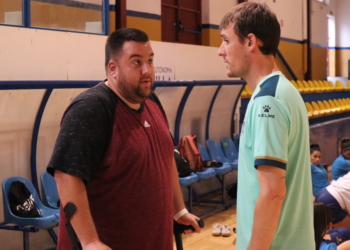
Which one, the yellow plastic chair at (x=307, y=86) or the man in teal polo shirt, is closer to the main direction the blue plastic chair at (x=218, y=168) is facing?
the man in teal polo shirt

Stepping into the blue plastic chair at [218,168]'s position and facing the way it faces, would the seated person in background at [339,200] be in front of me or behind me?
in front

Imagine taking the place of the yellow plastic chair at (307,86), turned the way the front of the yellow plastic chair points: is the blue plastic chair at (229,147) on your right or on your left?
on your right

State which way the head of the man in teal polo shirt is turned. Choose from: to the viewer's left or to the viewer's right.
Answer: to the viewer's left

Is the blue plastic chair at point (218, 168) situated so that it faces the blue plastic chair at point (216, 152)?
no

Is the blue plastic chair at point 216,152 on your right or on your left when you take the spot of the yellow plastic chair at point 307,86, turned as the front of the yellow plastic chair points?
on your right

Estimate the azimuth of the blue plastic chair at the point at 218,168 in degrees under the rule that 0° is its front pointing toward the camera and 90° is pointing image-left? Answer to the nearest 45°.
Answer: approximately 315°

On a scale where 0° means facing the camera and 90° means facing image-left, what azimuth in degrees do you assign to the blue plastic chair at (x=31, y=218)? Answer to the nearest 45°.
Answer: approximately 315°

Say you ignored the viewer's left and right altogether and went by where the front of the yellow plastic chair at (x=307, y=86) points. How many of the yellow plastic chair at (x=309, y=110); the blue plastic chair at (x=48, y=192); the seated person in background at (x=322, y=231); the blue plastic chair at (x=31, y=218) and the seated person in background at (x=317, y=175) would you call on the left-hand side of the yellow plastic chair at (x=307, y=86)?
0

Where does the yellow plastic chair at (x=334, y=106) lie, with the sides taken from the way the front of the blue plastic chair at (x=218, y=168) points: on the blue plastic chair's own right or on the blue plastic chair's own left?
on the blue plastic chair's own left

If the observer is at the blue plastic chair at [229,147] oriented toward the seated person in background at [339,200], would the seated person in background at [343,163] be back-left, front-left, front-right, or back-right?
front-left

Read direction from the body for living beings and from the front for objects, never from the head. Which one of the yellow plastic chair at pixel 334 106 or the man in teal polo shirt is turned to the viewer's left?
the man in teal polo shirt

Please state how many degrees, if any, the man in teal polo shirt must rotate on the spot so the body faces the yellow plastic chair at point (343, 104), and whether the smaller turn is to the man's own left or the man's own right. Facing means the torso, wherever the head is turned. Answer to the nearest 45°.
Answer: approximately 90° to the man's own right

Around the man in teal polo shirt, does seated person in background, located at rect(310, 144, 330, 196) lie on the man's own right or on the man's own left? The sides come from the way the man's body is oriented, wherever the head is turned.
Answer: on the man's own right

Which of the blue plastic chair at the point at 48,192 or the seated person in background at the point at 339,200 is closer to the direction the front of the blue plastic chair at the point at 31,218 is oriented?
the seated person in background

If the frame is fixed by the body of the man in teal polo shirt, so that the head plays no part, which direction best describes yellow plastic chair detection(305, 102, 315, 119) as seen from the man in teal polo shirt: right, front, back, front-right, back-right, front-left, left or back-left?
right

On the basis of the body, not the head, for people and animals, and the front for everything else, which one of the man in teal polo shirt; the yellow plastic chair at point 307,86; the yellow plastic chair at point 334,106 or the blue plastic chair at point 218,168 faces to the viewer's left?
the man in teal polo shirt
